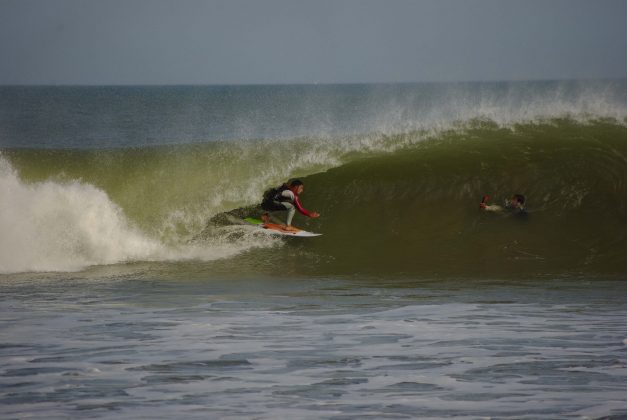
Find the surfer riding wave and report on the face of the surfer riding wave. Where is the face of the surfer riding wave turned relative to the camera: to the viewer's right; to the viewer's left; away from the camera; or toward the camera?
to the viewer's right

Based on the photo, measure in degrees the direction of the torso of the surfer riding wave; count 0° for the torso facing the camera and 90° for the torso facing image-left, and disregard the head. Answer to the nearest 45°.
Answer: approximately 270°

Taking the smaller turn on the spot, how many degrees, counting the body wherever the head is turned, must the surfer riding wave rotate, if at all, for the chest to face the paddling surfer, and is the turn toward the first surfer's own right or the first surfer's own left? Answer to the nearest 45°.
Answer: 0° — they already face them
